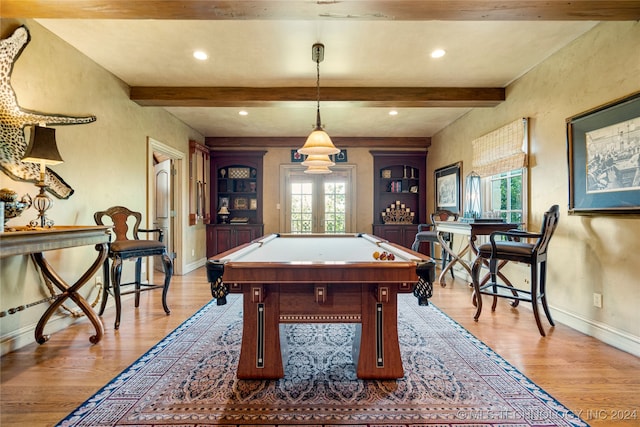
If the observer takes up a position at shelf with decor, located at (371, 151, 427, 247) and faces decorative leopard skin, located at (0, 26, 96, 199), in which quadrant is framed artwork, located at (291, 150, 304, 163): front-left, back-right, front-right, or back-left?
front-right

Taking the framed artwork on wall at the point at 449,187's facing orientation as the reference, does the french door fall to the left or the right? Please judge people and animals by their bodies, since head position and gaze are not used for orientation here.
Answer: on its right

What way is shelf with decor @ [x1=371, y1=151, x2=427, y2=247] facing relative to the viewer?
toward the camera

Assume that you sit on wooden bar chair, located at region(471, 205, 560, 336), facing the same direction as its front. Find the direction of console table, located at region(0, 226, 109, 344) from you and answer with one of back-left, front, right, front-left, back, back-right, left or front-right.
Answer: front-left

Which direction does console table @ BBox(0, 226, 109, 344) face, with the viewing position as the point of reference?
facing the viewer and to the right of the viewer

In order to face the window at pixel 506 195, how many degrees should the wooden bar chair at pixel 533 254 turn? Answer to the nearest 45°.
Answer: approximately 90° to its right

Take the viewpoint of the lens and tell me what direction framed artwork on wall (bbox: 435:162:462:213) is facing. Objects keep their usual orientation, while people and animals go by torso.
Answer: facing the viewer and to the left of the viewer

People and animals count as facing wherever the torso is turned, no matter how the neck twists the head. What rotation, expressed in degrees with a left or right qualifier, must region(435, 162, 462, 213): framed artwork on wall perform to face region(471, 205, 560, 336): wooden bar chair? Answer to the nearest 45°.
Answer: approximately 45° to its left

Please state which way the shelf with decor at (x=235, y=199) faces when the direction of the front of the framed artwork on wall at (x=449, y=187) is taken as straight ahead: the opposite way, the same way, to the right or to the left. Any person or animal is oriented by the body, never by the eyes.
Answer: to the left

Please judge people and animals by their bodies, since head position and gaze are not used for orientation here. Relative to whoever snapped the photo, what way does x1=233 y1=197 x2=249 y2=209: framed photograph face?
facing the viewer

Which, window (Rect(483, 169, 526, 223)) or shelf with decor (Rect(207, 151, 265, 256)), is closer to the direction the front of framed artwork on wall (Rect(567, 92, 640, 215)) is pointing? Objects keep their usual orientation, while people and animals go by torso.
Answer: the shelf with decor

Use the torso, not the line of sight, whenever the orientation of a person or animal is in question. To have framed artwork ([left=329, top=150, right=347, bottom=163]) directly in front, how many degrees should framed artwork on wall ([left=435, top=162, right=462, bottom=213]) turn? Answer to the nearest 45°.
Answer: approximately 45° to its right

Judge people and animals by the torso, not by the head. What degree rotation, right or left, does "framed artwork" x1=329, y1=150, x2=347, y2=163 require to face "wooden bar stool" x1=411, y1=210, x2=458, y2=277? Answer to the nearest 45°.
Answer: approximately 45° to its left

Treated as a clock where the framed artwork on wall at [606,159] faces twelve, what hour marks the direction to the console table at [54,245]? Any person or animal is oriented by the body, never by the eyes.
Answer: The console table is roughly at 12 o'clock from the framed artwork on wall.

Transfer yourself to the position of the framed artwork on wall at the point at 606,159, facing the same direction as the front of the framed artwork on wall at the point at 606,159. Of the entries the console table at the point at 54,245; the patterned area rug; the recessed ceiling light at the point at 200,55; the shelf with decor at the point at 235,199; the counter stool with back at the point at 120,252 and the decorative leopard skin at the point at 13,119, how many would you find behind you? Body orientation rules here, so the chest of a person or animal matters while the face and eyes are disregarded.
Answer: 0

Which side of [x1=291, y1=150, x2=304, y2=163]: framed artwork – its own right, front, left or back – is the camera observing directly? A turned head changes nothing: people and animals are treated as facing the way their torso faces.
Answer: front

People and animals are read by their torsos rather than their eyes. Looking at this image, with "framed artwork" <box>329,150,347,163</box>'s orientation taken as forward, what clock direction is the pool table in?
The pool table is roughly at 12 o'clock from the framed artwork.

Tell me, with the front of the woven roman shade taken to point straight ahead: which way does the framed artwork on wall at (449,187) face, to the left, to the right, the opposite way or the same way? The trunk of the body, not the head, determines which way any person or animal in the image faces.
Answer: the same way

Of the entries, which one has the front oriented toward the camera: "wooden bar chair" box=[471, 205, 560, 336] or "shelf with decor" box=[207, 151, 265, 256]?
the shelf with decor
